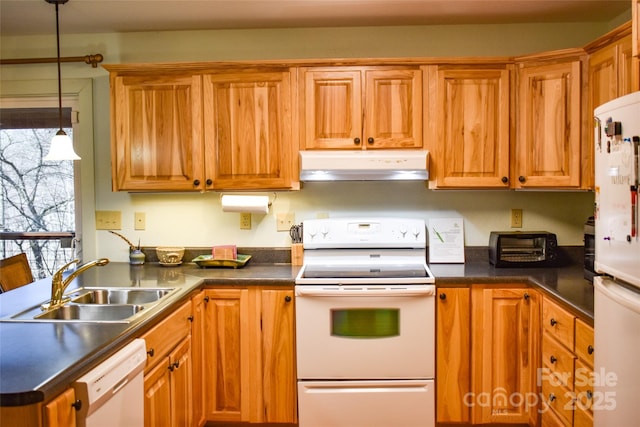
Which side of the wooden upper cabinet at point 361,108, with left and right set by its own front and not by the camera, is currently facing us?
front

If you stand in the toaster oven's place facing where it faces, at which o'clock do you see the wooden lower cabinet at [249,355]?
The wooden lower cabinet is roughly at 2 o'clock from the toaster oven.

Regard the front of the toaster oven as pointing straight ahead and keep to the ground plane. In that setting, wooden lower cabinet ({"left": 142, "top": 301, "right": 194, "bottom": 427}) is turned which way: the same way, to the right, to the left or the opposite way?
to the left

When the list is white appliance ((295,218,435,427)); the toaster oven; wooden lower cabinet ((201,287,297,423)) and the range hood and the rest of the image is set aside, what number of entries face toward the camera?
4

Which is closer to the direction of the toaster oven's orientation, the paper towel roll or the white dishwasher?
the white dishwasher

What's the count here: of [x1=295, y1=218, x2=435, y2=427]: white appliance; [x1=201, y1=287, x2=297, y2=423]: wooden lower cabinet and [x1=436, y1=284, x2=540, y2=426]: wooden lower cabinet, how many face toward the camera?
3

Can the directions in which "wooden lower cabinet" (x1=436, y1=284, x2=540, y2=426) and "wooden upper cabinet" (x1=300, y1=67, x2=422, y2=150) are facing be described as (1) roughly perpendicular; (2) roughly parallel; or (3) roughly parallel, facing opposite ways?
roughly parallel

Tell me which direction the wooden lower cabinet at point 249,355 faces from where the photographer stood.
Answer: facing the viewer

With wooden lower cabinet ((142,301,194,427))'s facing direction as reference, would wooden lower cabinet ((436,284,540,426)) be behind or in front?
in front

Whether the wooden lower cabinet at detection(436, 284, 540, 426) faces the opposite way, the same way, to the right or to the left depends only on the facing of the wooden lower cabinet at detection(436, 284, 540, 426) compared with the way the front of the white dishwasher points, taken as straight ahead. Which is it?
to the right

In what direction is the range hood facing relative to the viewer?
toward the camera

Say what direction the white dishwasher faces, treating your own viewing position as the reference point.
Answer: facing the viewer and to the right of the viewer

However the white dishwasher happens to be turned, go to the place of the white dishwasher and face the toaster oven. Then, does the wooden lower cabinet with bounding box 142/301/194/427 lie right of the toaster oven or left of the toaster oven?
left

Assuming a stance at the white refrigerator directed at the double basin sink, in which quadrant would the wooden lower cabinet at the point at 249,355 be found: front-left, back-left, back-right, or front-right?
front-right

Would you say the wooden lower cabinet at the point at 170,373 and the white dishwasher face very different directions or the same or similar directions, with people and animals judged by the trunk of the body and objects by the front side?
same or similar directions
